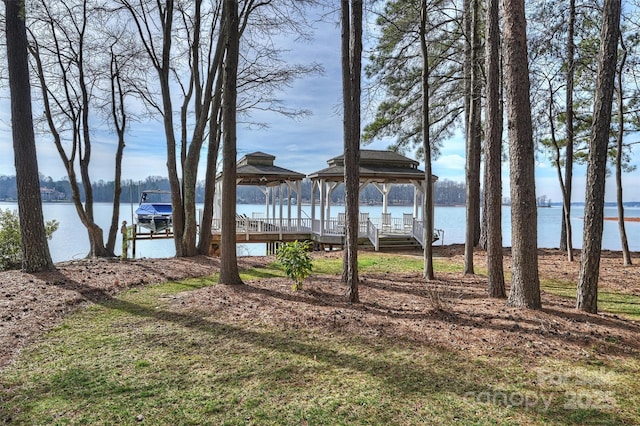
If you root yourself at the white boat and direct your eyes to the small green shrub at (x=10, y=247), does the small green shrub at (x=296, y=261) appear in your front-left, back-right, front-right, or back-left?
front-left

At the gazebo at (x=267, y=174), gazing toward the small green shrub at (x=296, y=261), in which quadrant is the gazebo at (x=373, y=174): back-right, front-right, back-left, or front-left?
front-left

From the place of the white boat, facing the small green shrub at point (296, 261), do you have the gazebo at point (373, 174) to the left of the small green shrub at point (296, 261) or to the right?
left

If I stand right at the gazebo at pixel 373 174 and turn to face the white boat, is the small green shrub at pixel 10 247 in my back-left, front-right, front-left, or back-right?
front-left

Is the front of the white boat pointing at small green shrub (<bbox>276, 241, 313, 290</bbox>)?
yes

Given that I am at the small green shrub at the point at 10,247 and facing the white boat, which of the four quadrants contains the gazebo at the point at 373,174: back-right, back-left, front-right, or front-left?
front-right

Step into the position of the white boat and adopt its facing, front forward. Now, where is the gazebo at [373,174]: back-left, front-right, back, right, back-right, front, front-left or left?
front-left

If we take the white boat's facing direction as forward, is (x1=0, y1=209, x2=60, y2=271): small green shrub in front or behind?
in front

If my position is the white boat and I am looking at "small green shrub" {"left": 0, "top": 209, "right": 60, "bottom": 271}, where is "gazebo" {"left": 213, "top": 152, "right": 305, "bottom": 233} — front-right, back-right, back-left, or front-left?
front-left

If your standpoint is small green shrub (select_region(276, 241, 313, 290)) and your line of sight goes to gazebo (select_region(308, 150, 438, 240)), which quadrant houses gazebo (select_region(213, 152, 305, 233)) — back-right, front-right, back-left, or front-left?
front-left

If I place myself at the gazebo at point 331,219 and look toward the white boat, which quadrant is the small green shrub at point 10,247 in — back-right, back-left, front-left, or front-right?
front-left

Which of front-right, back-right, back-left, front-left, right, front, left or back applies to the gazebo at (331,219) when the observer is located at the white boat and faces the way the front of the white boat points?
front-left

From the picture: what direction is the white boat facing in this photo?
toward the camera
